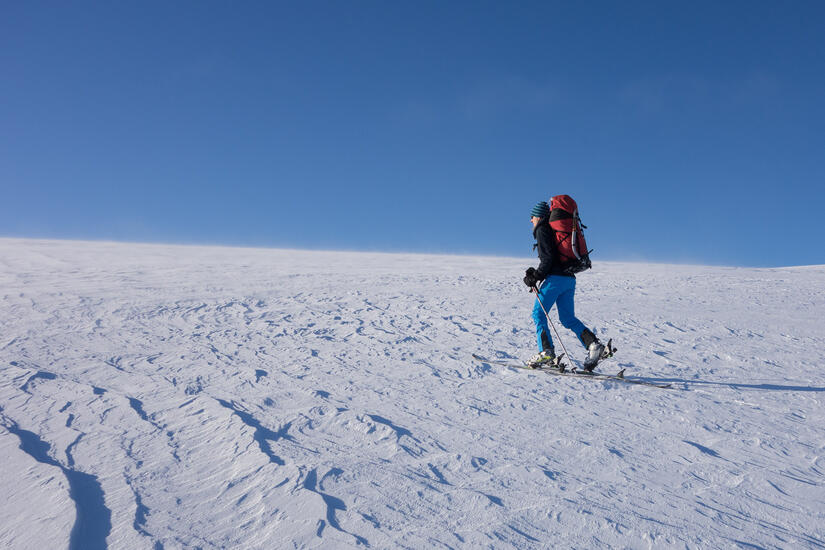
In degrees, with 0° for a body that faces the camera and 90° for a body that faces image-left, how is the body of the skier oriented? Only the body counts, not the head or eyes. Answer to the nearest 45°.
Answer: approximately 90°
